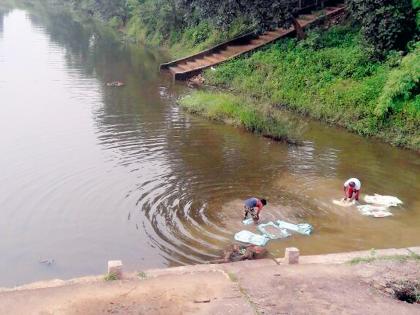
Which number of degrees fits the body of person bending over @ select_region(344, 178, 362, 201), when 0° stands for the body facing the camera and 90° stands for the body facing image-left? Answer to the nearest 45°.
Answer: approximately 0°

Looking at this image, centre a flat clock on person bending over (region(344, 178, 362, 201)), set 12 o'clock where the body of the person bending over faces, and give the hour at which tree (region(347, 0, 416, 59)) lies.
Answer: The tree is roughly at 6 o'clock from the person bending over.

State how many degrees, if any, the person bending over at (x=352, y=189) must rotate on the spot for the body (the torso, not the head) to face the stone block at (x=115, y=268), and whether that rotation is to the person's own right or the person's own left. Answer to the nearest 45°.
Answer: approximately 45° to the person's own right

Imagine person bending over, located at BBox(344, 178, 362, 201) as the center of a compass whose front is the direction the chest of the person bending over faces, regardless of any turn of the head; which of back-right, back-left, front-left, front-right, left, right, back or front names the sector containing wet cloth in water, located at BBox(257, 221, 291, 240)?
front-right

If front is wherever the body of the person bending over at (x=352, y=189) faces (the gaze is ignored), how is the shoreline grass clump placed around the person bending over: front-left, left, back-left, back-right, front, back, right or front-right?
back-right

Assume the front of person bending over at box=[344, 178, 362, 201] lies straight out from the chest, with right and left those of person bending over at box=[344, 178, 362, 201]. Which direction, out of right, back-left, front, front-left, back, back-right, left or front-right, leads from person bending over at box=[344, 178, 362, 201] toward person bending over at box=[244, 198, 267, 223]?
front-right
